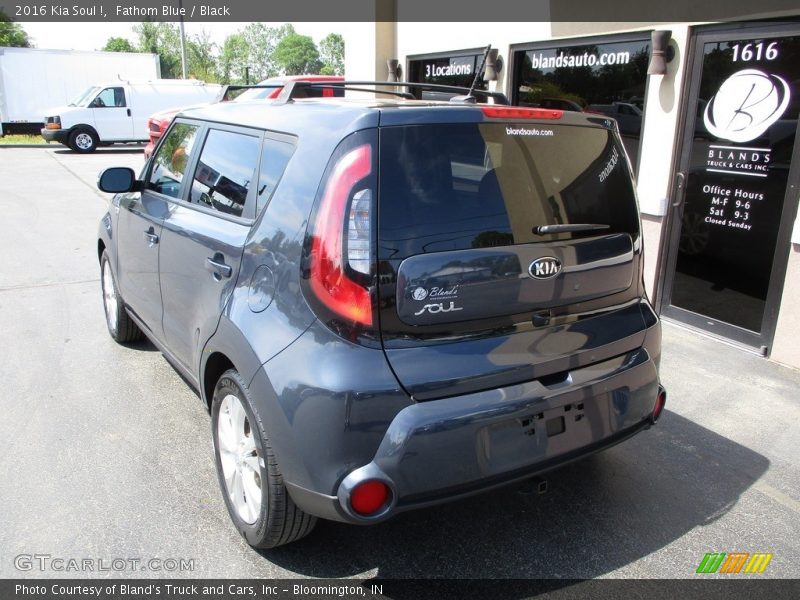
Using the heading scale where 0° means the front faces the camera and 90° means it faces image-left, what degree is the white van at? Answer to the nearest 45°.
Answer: approximately 90°

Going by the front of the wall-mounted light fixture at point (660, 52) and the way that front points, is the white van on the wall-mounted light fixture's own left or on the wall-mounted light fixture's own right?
on the wall-mounted light fixture's own right
